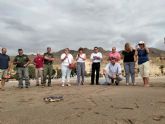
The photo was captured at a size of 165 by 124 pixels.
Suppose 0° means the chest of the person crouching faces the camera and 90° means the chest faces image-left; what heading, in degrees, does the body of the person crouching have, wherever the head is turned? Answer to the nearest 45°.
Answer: approximately 0°
